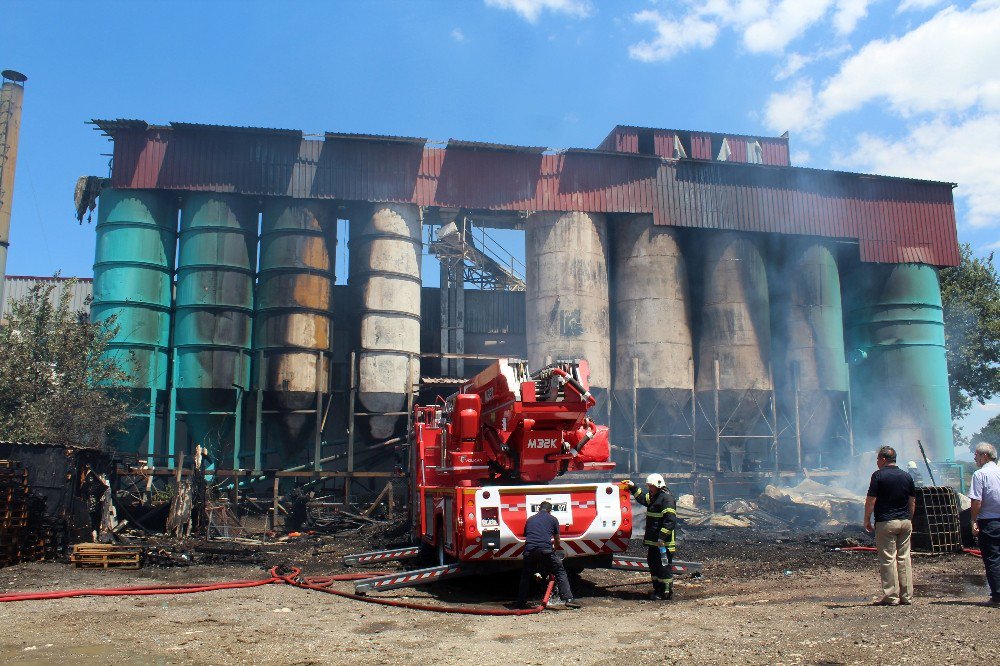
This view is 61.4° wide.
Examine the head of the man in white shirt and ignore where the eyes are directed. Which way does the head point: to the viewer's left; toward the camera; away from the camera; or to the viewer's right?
to the viewer's left

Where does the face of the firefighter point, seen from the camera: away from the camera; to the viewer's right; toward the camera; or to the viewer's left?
to the viewer's left

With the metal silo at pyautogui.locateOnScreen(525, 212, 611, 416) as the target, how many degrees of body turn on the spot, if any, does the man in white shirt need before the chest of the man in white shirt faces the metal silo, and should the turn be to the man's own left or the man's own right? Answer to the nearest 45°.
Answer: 0° — they already face it

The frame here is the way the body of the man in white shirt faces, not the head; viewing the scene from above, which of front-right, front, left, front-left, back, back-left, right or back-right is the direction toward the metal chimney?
front-left

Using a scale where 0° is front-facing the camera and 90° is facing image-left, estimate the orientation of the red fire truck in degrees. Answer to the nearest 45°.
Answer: approximately 180°

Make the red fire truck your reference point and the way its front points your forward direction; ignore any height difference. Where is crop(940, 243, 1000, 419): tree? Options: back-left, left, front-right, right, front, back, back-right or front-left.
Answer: front-right

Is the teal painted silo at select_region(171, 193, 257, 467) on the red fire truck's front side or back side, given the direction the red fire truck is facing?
on the front side

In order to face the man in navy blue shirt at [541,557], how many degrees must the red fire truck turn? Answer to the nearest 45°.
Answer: approximately 180°

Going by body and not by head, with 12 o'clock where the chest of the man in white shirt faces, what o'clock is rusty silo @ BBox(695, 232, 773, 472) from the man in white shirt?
The rusty silo is roughly at 1 o'clock from the man in white shirt.

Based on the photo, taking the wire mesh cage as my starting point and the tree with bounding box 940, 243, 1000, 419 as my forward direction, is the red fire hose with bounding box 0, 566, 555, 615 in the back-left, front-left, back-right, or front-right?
back-left

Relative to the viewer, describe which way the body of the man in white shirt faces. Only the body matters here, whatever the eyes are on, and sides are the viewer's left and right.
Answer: facing away from the viewer and to the left of the viewer

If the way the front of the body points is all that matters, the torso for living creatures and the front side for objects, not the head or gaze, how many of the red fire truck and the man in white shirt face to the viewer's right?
0

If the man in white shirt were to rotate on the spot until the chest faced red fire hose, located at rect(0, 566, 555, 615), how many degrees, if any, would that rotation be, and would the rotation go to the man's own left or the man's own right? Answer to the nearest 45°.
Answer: approximately 45° to the man's own left
